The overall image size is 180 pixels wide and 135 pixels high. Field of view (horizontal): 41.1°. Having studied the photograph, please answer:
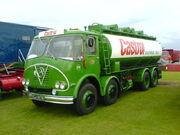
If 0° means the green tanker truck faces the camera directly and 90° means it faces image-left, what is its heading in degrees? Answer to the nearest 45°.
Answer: approximately 45°
